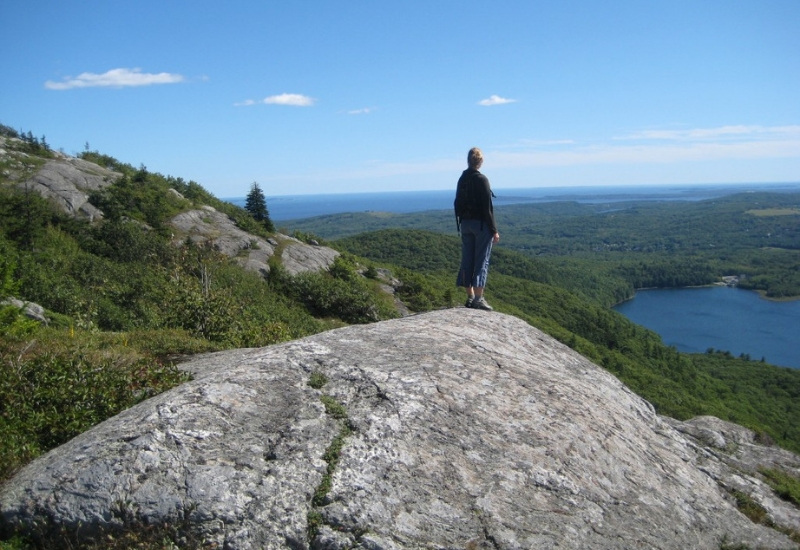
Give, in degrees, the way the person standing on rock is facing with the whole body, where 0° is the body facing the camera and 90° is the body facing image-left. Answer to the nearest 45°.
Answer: approximately 225°

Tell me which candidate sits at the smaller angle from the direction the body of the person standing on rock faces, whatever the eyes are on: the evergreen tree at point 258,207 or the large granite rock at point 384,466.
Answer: the evergreen tree

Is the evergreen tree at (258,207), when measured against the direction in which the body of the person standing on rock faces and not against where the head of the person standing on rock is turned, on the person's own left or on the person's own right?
on the person's own left
